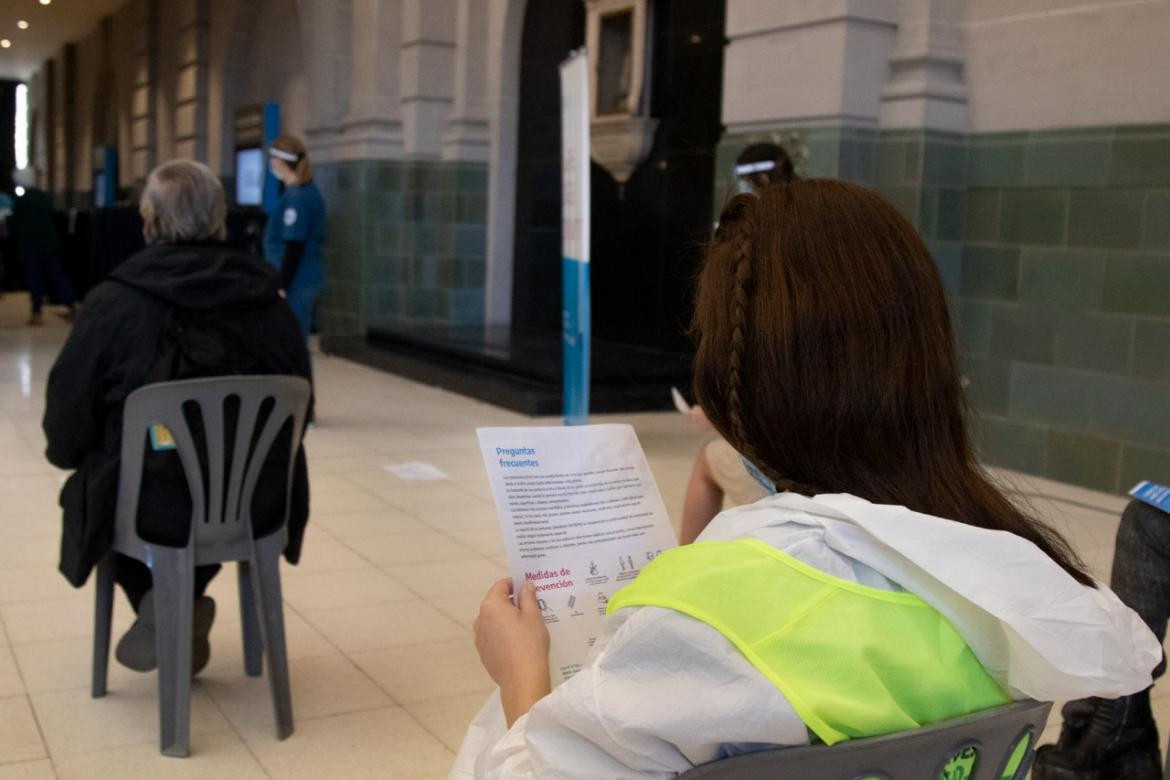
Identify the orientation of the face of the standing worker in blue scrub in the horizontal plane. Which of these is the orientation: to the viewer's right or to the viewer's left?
to the viewer's left

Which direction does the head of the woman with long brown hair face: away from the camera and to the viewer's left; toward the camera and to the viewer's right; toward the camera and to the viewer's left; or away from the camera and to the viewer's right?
away from the camera and to the viewer's left

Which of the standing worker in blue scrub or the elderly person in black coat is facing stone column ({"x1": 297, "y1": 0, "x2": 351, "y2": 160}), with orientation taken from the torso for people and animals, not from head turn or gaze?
the elderly person in black coat

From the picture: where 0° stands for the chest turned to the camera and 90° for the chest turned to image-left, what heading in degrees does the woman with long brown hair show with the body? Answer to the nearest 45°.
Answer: approximately 135°

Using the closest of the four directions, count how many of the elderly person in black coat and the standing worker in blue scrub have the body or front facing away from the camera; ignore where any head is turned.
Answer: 1

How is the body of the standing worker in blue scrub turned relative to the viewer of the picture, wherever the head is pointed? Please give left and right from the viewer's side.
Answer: facing to the left of the viewer

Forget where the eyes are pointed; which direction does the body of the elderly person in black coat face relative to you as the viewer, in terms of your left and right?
facing away from the viewer

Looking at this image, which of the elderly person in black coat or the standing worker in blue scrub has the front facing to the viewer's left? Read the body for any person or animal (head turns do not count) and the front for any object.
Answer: the standing worker in blue scrub

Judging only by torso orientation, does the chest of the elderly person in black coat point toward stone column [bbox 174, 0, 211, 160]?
yes
